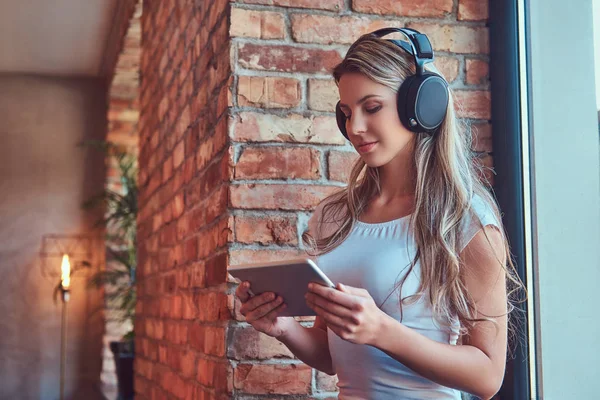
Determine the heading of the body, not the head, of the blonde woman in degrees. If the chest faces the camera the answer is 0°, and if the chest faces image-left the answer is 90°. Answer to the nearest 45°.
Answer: approximately 45°

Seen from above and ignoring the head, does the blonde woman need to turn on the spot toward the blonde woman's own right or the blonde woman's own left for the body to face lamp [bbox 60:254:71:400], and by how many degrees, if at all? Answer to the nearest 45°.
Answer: approximately 90° to the blonde woman's own right

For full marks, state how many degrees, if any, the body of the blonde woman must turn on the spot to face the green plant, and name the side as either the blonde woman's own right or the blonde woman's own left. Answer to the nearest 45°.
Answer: approximately 90° to the blonde woman's own right

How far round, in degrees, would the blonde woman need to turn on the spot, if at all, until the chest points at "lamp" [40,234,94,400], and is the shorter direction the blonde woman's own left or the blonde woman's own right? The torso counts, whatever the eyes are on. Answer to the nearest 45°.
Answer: approximately 90° to the blonde woman's own right
